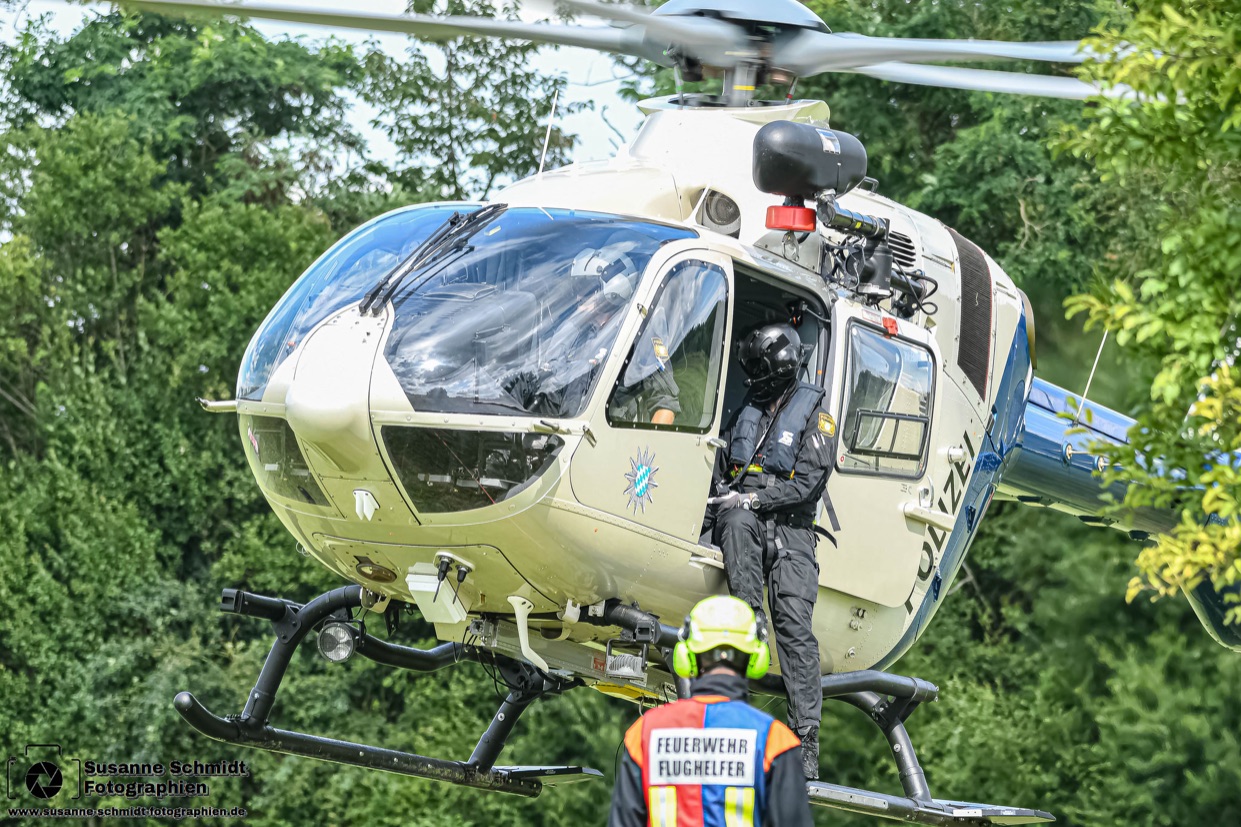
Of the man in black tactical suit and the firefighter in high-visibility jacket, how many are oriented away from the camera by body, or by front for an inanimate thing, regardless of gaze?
1

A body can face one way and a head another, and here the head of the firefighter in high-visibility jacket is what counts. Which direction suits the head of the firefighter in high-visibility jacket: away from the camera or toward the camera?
away from the camera

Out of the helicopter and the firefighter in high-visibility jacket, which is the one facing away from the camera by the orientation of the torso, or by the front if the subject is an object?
the firefighter in high-visibility jacket

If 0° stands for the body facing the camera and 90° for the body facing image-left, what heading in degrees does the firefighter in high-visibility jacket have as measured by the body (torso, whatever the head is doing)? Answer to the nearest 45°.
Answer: approximately 180°

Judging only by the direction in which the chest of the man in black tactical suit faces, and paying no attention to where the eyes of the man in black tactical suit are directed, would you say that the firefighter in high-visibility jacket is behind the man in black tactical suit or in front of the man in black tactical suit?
in front

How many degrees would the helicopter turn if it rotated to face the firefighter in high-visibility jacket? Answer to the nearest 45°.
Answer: approximately 45° to its left

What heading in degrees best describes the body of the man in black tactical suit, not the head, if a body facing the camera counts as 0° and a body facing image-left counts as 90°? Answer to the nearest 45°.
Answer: approximately 45°

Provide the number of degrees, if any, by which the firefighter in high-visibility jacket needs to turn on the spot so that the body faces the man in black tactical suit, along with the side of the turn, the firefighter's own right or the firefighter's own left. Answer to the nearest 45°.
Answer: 0° — they already face them
